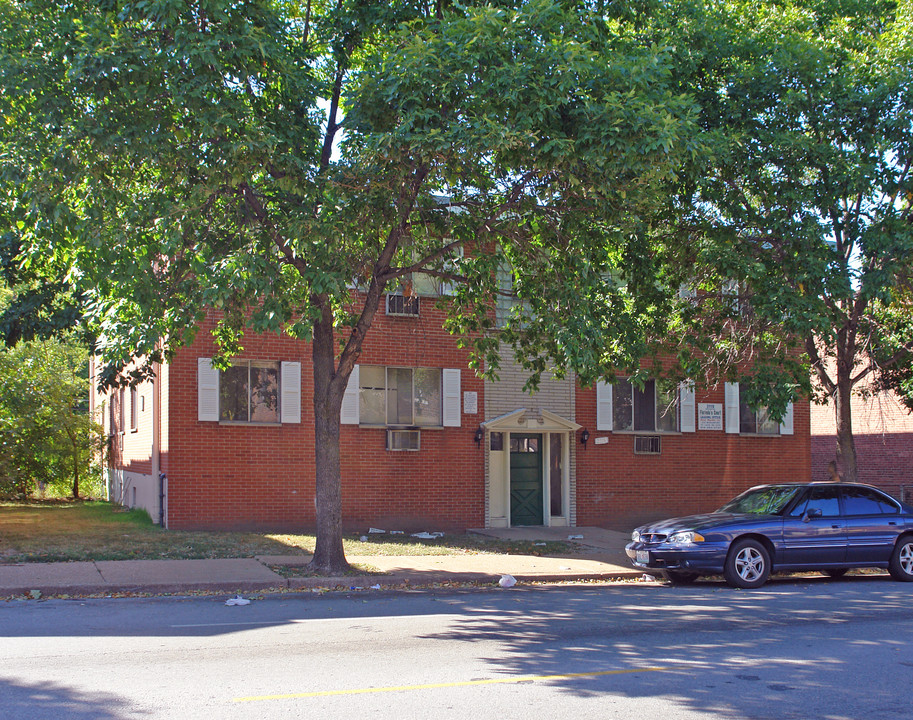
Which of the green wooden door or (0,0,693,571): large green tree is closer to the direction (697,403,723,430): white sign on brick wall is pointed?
the large green tree

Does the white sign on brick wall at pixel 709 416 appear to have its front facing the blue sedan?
yes

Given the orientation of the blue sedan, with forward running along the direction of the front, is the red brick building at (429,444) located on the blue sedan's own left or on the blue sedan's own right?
on the blue sedan's own right

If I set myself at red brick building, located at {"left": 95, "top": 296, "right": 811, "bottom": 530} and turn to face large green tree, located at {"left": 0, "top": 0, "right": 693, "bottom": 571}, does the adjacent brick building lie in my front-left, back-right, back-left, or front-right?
back-left

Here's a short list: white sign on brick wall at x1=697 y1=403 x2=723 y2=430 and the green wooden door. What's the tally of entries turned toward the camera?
2

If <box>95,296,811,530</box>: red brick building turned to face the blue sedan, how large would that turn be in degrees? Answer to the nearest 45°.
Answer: approximately 45° to its left

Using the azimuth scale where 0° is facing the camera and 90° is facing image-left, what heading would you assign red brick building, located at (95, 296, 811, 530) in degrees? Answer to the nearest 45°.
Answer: approximately 0°

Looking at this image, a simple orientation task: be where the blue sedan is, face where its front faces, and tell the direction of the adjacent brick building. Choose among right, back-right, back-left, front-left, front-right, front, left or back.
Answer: back-right

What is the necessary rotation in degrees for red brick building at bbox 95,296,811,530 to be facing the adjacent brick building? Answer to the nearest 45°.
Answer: approximately 135° to its left
